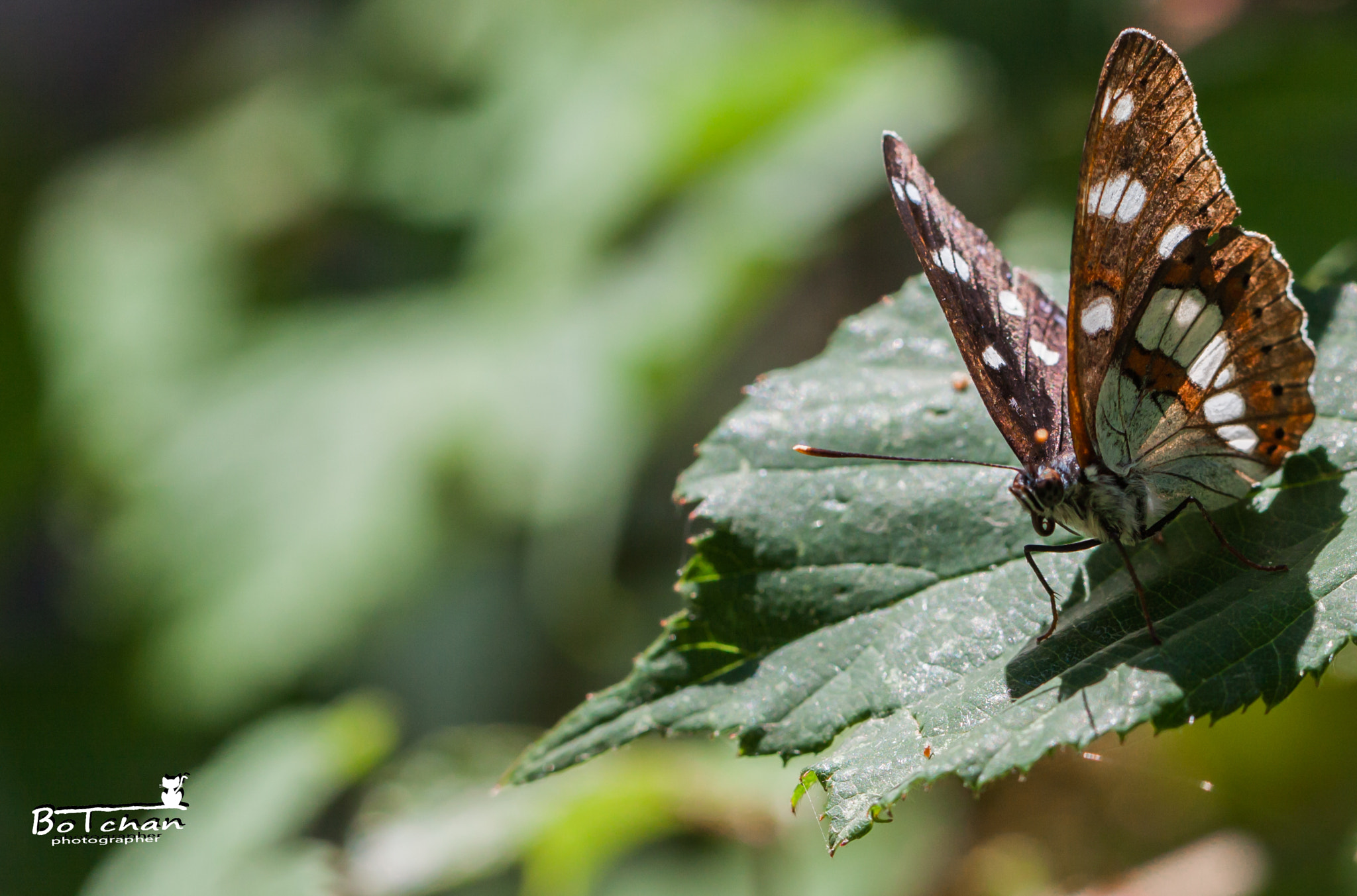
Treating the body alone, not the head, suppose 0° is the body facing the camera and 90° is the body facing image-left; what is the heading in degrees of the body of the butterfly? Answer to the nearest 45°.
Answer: approximately 45°

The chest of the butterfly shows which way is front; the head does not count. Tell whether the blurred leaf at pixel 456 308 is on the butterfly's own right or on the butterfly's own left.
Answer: on the butterfly's own right
